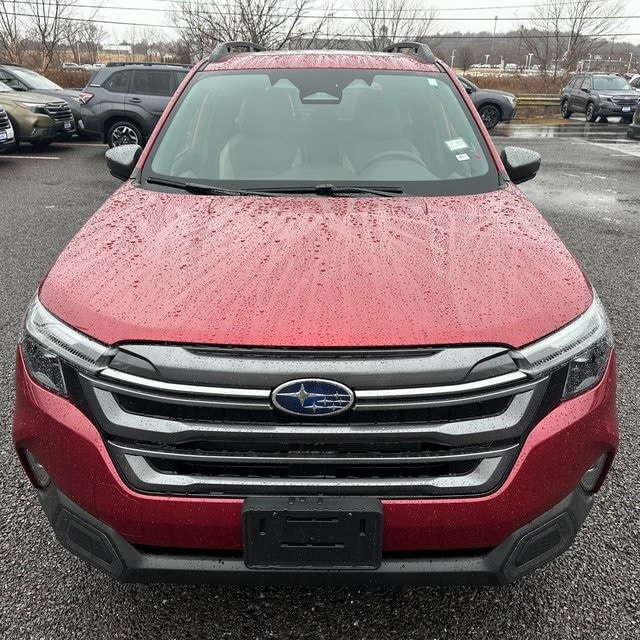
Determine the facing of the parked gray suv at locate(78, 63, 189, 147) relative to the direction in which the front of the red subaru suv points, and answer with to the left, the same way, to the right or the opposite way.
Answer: to the left

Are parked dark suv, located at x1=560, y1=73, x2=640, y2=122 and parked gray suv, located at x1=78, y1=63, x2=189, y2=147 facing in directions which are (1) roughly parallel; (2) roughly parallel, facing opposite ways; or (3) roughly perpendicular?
roughly perpendicular

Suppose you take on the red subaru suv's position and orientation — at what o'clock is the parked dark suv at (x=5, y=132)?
The parked dark suv is roughly at 5 o'clock from the red subaru suv.

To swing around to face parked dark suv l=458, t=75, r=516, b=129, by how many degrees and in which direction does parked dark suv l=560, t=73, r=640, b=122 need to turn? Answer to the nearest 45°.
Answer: approximately 90° to its right

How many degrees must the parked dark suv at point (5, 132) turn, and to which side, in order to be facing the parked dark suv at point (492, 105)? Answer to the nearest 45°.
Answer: approximately 45° to its left

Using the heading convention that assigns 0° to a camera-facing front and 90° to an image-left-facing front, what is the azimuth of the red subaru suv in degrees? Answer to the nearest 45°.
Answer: approximately 0°

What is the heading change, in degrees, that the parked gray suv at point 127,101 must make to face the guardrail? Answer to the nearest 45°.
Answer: approximately 45° to its left

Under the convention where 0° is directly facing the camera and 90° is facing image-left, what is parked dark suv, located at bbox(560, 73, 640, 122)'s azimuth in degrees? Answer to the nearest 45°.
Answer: approximately 315°

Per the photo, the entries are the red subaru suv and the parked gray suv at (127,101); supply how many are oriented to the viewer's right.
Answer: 1

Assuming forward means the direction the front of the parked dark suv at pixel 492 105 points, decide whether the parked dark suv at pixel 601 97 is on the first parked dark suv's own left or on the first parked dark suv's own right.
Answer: on the first parked dark suv's own left

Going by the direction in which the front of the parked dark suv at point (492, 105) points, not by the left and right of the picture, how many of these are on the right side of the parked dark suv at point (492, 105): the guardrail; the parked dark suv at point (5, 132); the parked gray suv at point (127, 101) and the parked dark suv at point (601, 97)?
2

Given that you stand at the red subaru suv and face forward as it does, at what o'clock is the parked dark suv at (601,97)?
The parked dark suv is roughly at 7 o'clock from the red subaru suv.

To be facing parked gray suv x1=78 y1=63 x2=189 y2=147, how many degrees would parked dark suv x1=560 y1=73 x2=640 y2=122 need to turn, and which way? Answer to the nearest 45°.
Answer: approximately 90° to its right

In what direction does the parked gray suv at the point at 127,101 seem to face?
to the viewer's right
